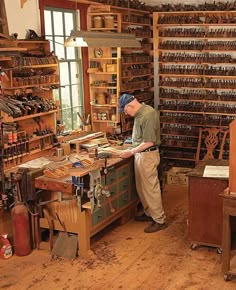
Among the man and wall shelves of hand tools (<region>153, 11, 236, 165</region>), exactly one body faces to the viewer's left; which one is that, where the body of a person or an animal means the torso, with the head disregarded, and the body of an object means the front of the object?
the man

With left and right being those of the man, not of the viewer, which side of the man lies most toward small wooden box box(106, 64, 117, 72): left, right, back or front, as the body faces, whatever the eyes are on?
right

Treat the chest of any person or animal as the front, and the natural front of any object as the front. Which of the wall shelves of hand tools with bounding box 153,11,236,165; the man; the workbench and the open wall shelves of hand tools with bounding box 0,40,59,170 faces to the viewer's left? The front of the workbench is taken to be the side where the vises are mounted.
the man

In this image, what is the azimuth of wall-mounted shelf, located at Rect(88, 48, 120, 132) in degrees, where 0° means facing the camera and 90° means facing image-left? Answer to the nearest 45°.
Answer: approximately 0°

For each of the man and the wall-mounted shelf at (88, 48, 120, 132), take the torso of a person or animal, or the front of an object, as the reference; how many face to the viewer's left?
1

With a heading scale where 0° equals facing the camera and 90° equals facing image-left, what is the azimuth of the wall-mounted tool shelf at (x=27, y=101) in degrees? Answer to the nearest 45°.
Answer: approximately 315°

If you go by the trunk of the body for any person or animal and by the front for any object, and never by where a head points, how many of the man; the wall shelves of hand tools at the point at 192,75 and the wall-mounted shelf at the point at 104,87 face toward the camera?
2

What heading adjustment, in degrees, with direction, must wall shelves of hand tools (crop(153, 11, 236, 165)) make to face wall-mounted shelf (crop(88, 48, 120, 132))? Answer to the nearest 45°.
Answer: approximately 45° to its right

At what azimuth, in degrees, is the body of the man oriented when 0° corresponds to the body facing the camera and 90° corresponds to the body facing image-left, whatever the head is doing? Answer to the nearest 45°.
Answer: approximately 90°

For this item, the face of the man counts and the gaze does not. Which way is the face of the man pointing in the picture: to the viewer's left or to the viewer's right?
to the viewer's left
